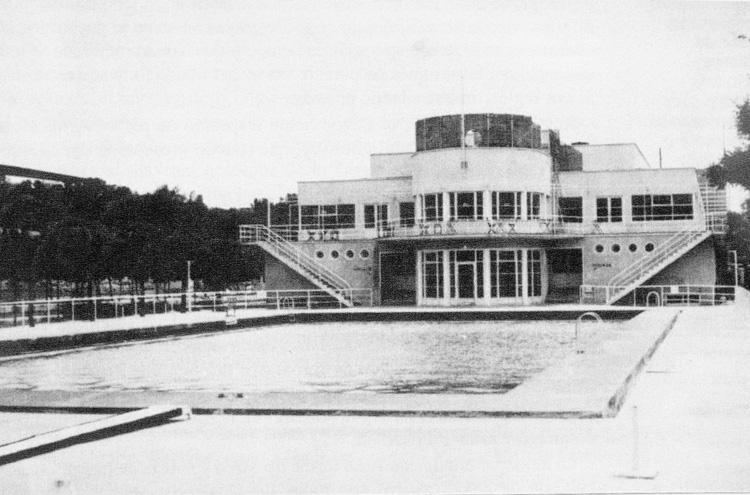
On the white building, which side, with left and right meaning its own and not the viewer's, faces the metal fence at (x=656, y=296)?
left

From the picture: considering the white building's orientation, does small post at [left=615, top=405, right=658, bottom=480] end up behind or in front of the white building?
in front

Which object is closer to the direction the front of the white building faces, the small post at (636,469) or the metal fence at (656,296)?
the small post
